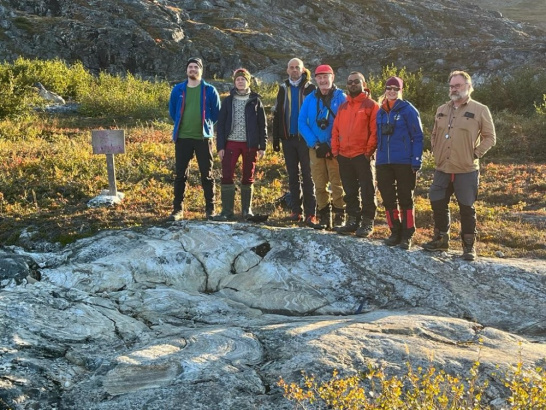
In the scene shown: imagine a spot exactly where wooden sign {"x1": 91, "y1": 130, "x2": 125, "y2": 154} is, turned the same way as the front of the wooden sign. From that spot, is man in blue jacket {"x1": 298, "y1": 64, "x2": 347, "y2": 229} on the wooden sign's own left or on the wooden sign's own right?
on the wooden sign's own left

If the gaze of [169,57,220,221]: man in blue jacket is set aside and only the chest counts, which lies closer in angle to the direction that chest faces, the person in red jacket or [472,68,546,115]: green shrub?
the person in red jacket

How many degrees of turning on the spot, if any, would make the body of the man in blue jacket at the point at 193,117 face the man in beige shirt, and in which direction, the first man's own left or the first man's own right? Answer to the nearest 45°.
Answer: approximately 45° to the first man's own left

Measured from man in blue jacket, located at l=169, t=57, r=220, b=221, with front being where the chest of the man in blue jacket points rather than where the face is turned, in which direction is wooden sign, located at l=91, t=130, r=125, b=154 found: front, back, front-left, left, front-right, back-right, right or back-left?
back-right

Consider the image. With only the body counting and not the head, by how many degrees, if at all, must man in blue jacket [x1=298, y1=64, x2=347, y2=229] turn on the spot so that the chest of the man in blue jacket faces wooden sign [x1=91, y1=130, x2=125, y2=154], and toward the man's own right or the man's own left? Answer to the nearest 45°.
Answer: approximately 90° to the man's own right

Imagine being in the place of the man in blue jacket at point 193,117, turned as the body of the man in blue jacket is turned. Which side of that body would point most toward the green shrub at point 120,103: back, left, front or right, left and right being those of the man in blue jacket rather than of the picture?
back

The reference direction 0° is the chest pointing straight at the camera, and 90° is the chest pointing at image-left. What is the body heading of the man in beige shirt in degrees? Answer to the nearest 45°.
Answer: approximately 45°

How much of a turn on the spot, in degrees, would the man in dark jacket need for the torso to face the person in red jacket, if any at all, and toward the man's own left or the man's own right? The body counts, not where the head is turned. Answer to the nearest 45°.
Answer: approximately 45° to the man's own left

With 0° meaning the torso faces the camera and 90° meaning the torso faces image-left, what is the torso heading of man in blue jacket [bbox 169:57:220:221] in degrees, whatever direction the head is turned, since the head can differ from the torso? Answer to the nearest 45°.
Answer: approximately 0°

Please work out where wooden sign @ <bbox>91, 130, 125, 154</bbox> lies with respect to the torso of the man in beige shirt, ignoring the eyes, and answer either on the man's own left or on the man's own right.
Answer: on the man's own right

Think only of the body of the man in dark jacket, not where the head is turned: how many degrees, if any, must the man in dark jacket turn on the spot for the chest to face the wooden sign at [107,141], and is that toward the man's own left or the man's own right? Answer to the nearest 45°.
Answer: approximately 90° to the man's own right
